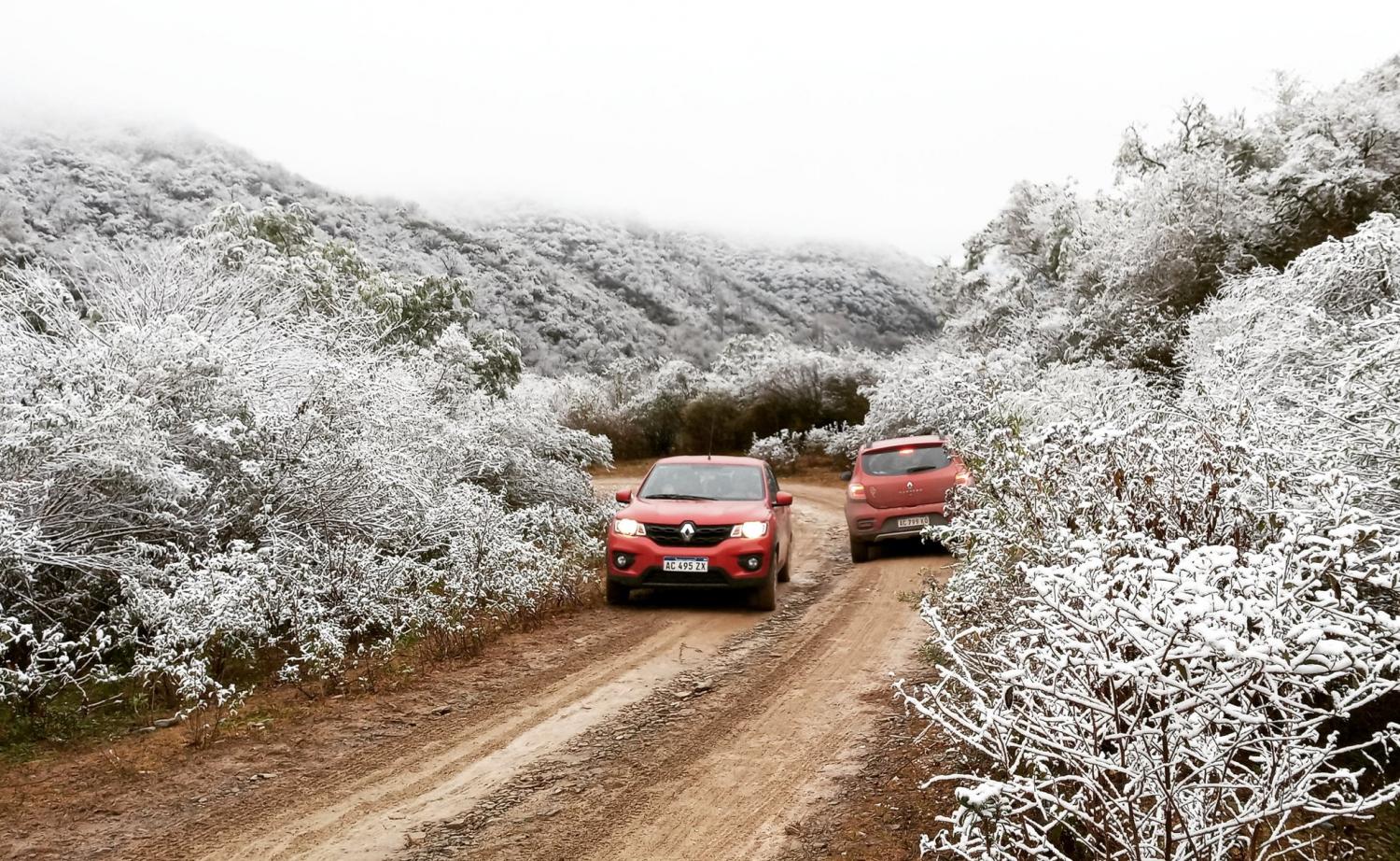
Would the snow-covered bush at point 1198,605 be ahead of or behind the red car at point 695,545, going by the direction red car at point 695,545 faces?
ahead

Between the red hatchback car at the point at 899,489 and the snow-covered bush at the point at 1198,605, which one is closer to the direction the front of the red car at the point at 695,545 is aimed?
the snow-covered bush

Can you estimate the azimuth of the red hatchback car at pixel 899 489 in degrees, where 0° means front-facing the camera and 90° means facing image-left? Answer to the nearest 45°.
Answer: approximately 180°

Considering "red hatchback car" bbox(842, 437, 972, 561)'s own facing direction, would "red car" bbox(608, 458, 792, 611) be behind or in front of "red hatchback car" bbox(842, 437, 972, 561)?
behind

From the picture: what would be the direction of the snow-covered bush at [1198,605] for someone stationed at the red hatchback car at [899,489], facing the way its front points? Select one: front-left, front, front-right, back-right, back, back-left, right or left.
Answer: back

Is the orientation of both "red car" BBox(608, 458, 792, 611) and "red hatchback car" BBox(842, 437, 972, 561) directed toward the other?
no

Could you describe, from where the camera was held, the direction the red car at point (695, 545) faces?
facing the viewer

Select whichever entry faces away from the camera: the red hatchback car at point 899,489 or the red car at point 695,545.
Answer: the red hatchback car

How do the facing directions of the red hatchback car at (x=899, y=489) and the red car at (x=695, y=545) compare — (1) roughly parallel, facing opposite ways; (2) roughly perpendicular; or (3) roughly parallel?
roughly parallel, facing opposite ways

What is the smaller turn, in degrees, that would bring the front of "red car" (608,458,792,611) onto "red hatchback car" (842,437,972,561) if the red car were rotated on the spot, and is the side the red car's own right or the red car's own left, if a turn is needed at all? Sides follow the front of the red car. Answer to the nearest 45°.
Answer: approximately 135° to the red car's own left

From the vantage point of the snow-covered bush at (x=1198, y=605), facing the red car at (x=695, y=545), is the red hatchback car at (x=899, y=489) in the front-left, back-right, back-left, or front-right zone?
front-right
